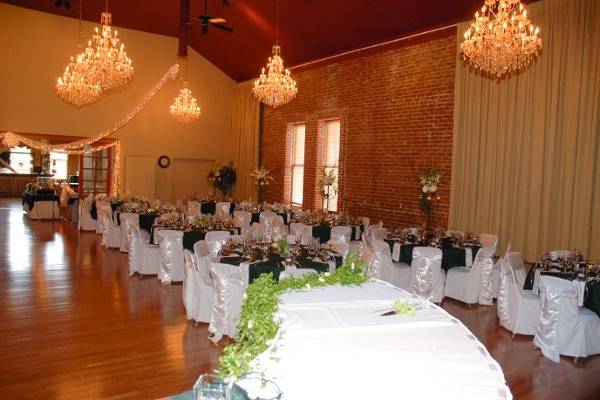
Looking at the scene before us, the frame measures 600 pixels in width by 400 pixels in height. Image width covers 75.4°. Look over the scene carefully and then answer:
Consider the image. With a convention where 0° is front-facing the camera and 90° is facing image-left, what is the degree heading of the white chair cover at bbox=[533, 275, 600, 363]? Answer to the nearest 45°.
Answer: approximately 225°

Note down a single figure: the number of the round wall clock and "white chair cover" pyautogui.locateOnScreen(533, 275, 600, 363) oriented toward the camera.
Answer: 1

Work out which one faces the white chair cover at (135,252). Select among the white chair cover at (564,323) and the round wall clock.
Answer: the round wall clock

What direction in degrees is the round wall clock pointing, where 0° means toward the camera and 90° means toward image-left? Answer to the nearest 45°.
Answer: approximately 0°

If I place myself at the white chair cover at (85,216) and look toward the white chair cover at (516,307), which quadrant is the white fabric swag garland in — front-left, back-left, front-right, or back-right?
back-left

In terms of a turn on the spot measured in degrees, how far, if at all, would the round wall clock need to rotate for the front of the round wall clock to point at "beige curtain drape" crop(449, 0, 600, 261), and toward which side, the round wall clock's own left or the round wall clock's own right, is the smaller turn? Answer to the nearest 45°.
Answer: approximately 45° to the round wall clock's own left

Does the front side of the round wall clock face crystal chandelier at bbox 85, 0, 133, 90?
yes

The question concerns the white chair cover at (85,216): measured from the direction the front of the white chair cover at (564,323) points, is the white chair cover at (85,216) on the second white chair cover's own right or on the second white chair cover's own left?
on the second white chair cover's own left

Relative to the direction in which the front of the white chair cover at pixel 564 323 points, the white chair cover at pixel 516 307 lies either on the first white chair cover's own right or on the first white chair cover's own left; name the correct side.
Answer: on the first white chair cover's own left

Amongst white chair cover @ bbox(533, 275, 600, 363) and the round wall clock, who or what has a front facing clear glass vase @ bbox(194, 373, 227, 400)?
the round wall clock

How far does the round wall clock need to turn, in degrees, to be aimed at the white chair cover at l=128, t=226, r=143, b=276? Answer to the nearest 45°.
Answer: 0° — it already faces it
